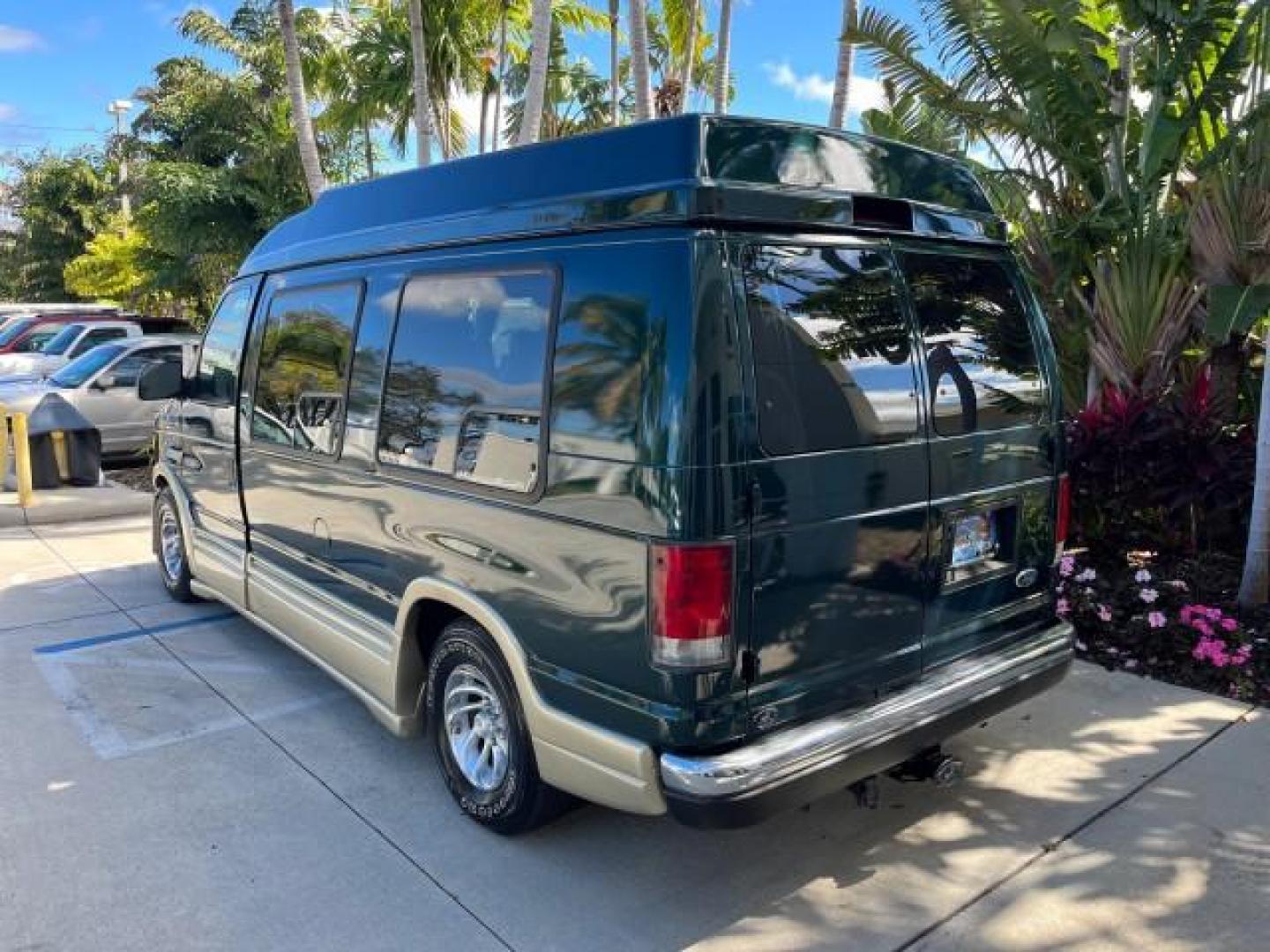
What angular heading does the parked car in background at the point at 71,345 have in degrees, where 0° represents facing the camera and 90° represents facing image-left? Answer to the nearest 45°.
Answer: approximately 45°

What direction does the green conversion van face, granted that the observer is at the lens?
facing away from the viewer and to the left of the viewer

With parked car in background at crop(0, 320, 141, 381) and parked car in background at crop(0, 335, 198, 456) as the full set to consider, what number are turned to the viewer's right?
0

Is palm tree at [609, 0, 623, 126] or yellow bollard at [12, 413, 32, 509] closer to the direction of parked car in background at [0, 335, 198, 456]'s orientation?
the yellow bollard

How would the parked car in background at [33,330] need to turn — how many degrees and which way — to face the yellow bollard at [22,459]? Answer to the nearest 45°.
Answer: approximately 45° to its left

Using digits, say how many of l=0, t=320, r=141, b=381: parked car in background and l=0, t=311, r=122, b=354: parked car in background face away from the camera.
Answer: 0

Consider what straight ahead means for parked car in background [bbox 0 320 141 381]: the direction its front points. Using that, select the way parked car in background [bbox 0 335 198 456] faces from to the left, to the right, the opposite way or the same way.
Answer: the same way

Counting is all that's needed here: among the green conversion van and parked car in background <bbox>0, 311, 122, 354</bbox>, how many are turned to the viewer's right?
0

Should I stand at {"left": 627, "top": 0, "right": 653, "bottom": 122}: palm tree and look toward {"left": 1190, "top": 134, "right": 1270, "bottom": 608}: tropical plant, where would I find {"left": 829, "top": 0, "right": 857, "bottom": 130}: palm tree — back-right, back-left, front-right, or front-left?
front-left

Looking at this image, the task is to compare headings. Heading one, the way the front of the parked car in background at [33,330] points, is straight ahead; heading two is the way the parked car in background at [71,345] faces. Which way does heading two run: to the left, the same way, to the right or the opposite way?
the same way

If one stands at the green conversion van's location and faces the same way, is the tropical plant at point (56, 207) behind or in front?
in front

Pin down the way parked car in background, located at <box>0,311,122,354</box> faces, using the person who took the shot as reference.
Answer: facing the viewer and to the left of the viewer
